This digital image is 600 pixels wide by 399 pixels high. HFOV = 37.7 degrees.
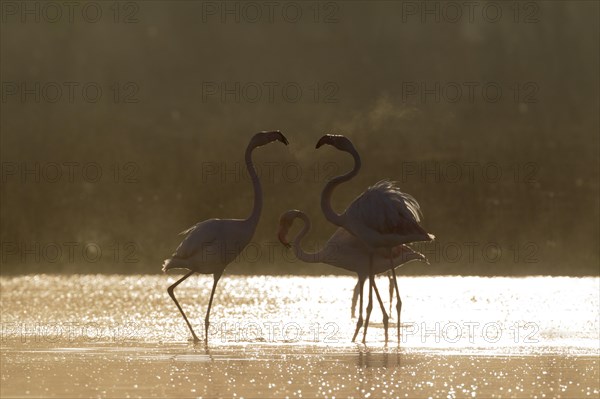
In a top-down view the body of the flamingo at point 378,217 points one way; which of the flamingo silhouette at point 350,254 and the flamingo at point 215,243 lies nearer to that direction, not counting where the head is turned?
the flamingo

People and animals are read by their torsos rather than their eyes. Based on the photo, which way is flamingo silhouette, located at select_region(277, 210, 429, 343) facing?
to the viewer's left

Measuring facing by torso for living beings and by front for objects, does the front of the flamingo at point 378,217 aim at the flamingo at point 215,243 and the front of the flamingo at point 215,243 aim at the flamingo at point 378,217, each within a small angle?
yes

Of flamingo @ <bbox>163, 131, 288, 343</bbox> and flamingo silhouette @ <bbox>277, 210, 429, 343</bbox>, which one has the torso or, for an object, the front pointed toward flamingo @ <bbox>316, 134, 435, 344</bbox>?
flamingo @ <bbox>163, 131, 288, 343</bbox>

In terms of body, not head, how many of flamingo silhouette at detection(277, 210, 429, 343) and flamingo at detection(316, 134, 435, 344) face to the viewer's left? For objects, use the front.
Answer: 2

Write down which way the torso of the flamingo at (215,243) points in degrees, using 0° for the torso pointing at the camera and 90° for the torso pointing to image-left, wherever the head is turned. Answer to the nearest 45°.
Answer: approximately 270°

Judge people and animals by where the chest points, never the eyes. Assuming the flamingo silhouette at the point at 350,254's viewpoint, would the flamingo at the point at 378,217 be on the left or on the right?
on its left

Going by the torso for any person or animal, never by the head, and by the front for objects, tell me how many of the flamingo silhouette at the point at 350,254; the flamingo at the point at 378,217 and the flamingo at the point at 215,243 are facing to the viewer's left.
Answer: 2

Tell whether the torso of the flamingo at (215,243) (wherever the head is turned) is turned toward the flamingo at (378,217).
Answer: yes

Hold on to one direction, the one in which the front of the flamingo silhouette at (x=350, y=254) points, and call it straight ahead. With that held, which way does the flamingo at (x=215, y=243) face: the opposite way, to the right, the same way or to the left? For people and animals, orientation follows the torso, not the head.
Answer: the opposite way

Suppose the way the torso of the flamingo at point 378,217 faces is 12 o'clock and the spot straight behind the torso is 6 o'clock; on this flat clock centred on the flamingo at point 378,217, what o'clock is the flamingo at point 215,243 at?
the flamingo at point 215,243 is roughly at 12 o'clock from the flamingo at point 378,217.

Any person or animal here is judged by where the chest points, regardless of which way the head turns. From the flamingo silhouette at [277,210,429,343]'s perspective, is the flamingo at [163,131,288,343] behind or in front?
in front

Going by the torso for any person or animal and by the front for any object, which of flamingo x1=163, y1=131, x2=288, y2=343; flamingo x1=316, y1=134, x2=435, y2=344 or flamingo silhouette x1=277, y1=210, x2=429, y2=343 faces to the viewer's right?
flamingo x1=163, y1=131, x2=288, y2=343

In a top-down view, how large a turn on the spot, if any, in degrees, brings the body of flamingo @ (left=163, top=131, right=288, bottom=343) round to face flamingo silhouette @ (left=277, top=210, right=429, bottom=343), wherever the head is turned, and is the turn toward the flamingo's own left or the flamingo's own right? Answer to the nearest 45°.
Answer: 0° — it already faces it

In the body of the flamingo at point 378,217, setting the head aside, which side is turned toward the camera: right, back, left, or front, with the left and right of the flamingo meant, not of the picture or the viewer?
left
